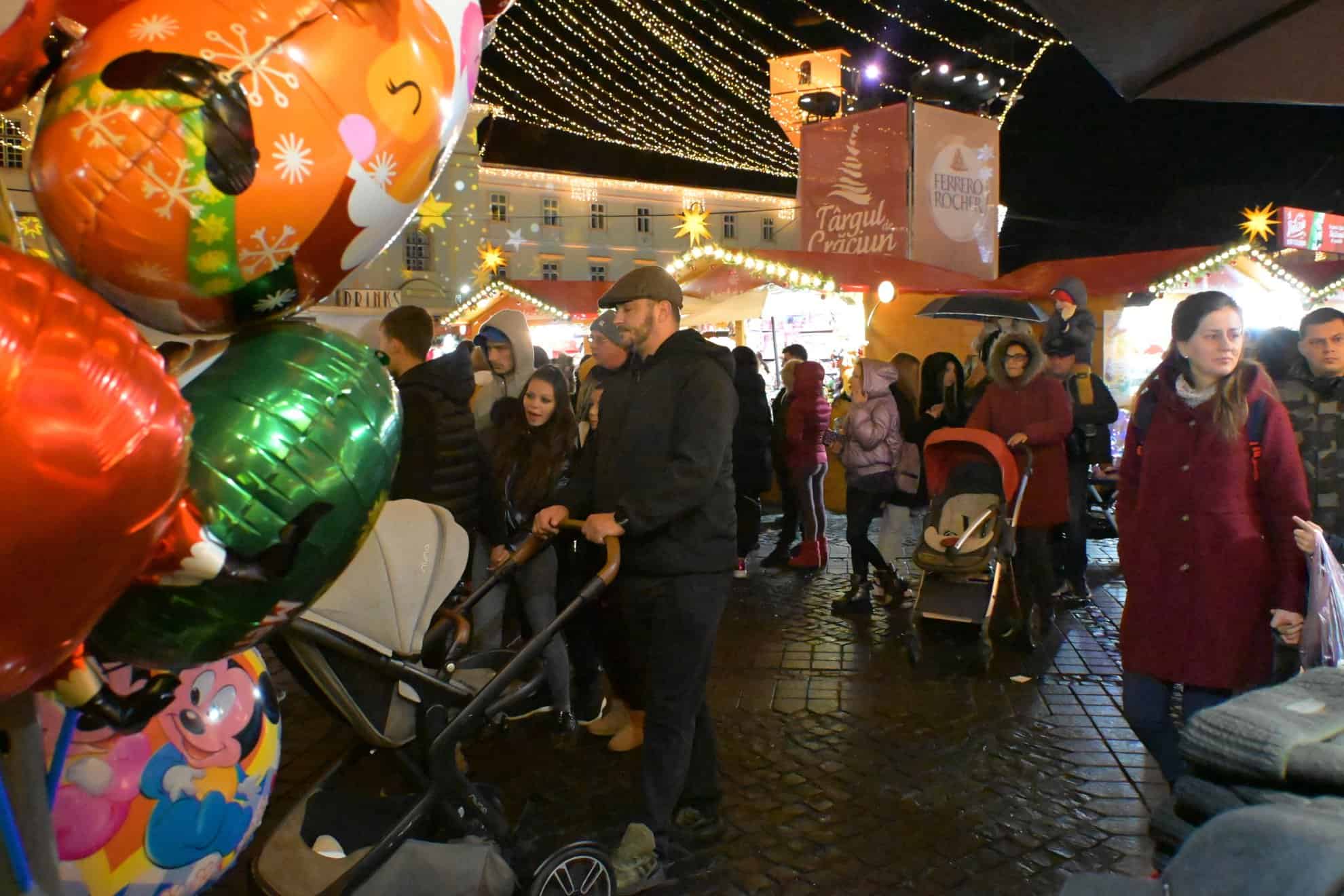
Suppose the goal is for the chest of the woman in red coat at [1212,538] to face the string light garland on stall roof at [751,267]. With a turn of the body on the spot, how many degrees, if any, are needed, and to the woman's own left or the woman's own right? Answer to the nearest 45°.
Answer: approximately 135° to the woman's own right

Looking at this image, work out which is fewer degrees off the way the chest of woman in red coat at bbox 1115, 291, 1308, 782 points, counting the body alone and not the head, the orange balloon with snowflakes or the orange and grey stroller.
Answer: the orange balloon with snowflakes

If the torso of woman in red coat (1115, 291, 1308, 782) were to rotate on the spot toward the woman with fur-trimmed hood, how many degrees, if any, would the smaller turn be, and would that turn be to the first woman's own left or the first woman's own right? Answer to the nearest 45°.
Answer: approximately 180°

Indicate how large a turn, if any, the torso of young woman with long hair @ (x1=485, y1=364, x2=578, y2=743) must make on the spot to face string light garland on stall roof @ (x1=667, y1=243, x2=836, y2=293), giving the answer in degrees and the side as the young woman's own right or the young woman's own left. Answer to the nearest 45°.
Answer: approximately 135° to the young woman's own right

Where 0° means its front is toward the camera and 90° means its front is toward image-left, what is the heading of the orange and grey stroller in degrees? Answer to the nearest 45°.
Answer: approximately 45°

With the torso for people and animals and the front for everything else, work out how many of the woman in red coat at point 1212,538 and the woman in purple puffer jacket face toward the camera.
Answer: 1
